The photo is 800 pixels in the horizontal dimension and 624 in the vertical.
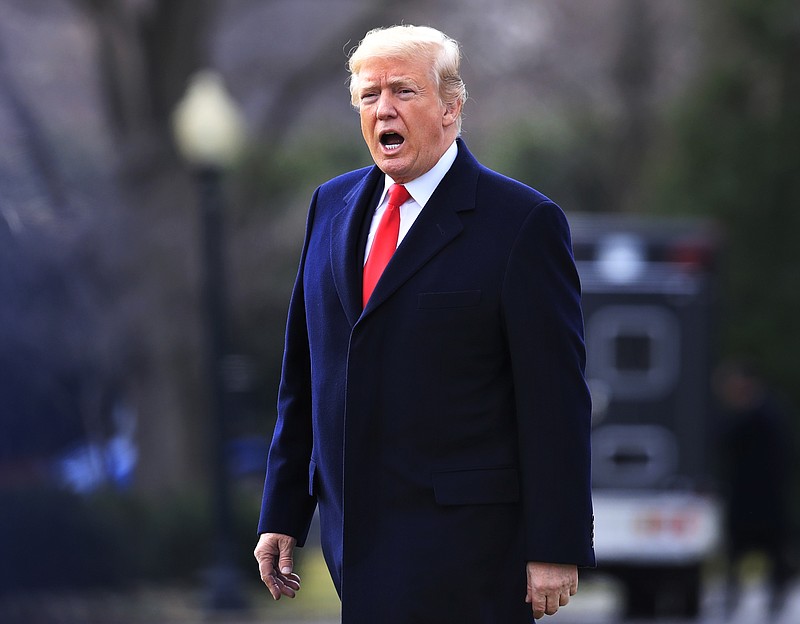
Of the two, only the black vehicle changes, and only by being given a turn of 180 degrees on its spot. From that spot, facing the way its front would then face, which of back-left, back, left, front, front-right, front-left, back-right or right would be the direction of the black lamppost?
right

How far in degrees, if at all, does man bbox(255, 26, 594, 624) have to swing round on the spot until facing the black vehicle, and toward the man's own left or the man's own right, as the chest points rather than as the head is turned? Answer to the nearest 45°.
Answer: approximately 135° to the man's own right

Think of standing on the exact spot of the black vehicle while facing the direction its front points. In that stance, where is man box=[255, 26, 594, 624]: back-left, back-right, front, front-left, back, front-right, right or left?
back

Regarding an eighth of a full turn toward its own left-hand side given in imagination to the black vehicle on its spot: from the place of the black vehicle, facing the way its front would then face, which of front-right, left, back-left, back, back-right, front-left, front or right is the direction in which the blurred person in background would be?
right

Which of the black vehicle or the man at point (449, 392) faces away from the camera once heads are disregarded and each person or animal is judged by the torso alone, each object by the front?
the black vehicle

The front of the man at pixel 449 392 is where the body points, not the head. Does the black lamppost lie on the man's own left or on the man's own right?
on the man's own right

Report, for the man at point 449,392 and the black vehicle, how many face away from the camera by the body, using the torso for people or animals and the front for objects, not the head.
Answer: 1

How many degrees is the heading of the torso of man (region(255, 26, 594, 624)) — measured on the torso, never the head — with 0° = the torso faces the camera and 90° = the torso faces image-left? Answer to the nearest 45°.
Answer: approximately 45°

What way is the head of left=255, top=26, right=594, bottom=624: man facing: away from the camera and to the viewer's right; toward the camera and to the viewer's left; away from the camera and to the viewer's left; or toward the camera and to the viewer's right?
toward the camera and to the viewer's left

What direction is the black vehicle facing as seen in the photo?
away from the camera
